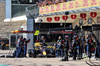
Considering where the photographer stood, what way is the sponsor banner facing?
facing the viewer and to the left of the viewer

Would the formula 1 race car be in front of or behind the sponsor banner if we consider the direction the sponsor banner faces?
in front
